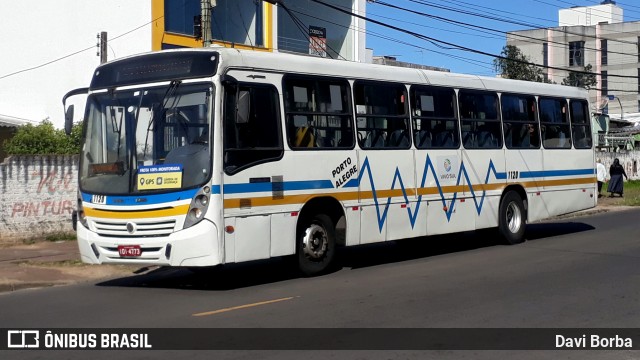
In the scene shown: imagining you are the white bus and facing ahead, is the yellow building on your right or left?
on your right

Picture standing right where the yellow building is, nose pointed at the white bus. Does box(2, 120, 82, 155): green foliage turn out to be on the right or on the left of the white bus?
right

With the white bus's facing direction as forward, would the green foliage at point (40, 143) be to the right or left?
on its right

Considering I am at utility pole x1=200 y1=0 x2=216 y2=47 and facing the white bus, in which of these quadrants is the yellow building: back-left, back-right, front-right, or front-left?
back-left

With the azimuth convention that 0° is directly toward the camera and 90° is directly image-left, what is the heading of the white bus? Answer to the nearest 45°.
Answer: approximately 45°

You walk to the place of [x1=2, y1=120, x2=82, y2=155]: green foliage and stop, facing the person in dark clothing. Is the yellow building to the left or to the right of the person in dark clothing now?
left

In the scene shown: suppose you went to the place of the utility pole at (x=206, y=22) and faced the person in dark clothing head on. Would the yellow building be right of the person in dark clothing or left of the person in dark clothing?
left

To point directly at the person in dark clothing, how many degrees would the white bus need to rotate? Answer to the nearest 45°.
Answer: approximately 180°
